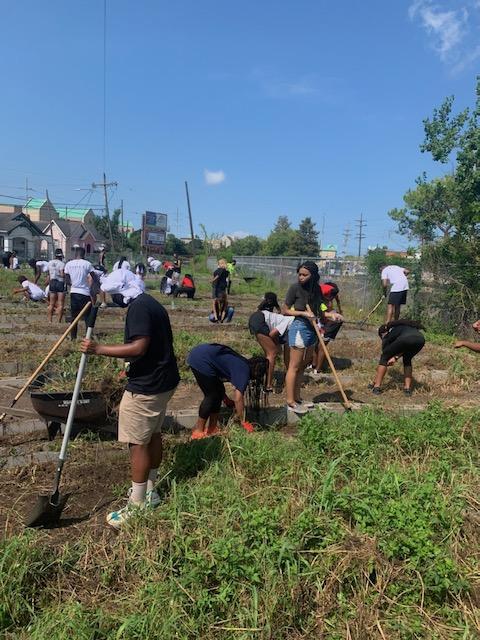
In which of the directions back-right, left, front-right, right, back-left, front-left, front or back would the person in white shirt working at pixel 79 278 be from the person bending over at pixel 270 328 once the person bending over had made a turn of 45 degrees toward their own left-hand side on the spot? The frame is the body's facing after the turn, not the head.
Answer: left

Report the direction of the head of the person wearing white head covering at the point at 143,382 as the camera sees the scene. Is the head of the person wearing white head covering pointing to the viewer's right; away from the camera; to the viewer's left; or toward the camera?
to the viewer's left

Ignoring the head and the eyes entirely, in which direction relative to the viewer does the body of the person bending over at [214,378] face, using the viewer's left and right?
facing to the right of the viewer

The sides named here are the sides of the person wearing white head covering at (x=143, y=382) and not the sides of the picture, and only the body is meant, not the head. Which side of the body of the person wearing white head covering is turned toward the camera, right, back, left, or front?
left

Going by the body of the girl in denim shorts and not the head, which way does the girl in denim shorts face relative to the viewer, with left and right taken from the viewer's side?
facing the viewer and to the right of the viewer

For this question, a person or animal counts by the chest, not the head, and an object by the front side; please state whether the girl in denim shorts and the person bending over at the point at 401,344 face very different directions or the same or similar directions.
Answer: very different directions

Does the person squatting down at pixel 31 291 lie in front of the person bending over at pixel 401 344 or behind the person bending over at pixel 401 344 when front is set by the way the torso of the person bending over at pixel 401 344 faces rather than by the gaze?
in front

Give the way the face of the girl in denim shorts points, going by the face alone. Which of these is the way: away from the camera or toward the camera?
toward the camera

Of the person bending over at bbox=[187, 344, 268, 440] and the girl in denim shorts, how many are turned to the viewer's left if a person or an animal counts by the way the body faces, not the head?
0

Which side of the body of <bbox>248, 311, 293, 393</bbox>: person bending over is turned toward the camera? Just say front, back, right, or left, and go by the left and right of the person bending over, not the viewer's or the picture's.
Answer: right
